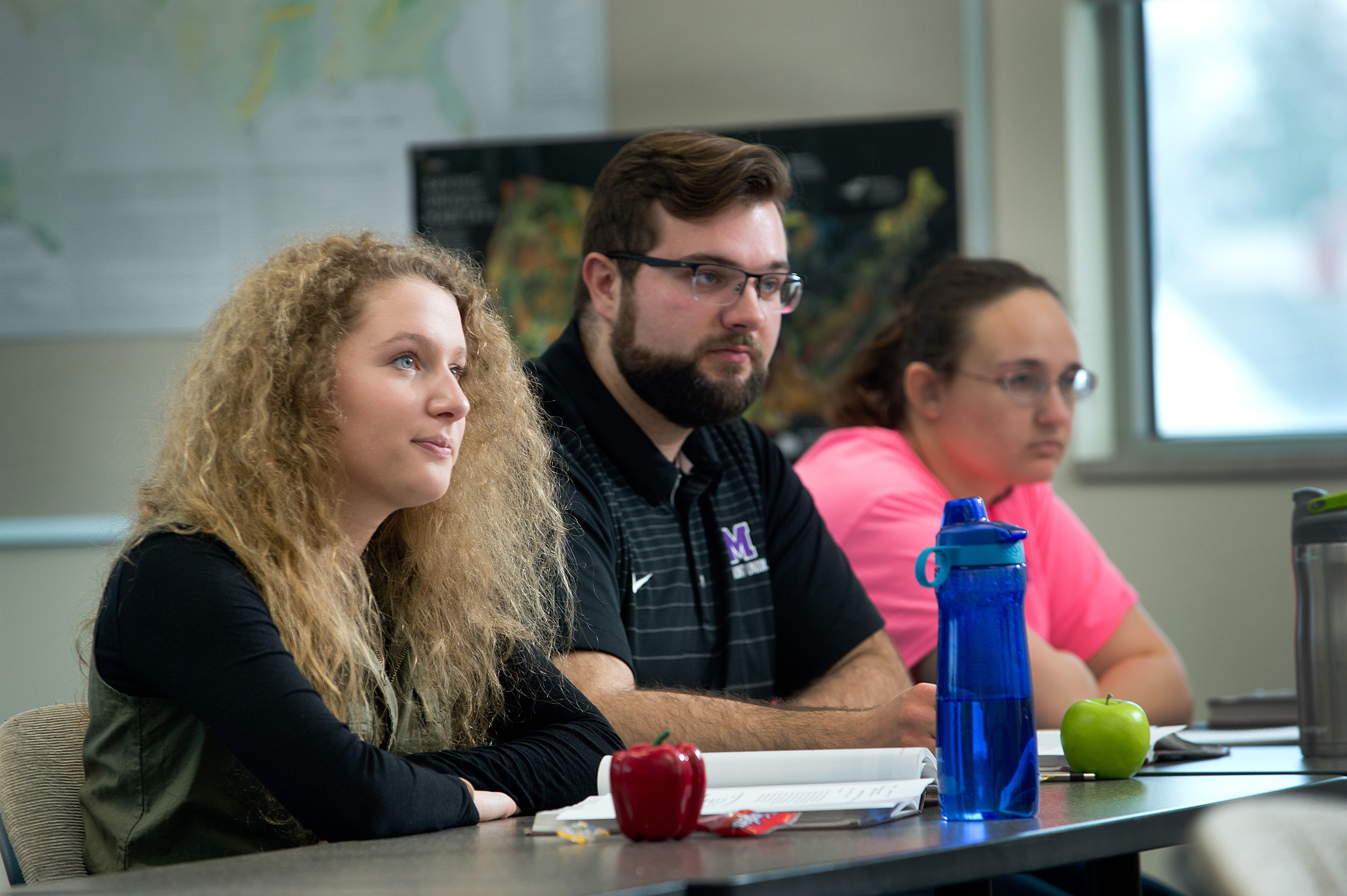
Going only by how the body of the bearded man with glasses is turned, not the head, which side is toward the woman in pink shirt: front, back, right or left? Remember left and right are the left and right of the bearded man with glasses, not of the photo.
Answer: left

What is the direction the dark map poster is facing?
toward the camera

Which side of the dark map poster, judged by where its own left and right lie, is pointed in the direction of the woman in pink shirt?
front

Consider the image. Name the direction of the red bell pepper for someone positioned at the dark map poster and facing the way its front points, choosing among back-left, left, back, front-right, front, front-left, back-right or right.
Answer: front

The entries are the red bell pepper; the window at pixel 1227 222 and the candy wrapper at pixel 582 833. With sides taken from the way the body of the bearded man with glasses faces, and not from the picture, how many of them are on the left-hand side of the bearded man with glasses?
1

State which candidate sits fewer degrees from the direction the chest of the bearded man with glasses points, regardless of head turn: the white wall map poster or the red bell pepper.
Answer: the red bell pepper

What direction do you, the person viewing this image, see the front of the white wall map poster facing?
facing the viewer

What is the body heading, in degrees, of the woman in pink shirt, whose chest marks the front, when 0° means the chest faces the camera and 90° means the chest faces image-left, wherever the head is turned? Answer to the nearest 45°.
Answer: approximately 315°

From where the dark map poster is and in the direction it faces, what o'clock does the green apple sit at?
The green apple is roughly at 12 o'clock from the dark map poster.

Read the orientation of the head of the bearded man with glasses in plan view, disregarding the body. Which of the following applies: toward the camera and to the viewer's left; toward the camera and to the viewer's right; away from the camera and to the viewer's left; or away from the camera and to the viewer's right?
toward the camera and to the viewer's right

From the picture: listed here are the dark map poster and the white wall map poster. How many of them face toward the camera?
2

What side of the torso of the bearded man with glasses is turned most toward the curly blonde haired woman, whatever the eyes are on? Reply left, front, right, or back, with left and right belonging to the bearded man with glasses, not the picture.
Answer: right

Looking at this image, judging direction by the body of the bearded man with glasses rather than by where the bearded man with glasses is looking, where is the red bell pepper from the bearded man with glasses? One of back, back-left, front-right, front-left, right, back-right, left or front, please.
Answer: front-right

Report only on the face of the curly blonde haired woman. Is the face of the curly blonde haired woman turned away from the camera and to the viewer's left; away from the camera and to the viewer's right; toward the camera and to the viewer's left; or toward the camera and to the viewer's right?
toward the camera and to the viewer's right

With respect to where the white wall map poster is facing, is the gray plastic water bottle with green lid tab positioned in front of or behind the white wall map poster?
in front

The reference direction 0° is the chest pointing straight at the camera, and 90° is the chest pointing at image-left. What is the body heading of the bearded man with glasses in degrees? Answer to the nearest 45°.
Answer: approximately 315°

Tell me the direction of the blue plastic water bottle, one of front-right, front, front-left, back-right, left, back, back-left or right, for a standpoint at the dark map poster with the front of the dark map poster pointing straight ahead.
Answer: front

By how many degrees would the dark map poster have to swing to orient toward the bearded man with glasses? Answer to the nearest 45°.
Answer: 0° — it already faces them
